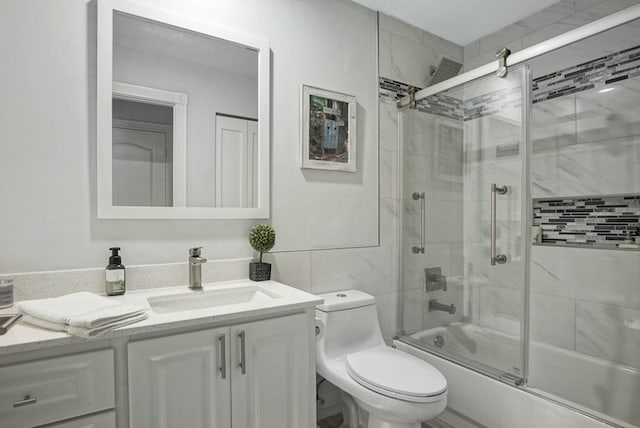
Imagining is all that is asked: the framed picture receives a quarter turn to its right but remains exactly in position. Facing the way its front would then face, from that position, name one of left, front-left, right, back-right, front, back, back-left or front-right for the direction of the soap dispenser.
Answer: front

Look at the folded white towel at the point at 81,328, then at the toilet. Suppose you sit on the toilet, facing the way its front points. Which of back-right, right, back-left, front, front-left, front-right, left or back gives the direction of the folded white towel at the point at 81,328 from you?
right

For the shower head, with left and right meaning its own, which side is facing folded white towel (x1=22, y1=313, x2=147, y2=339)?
right

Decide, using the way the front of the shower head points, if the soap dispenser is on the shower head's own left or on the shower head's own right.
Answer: on the shower head's own right

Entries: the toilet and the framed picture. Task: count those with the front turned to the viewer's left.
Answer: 0

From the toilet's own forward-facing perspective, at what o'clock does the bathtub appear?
The bathtub is roughly at 10 o'clock from the toilet.

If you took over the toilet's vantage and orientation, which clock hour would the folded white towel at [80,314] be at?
The folded white towel is roughly at 3 o'clock from the toilet.

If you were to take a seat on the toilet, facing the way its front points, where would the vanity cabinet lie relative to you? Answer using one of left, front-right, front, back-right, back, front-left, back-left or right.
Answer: right

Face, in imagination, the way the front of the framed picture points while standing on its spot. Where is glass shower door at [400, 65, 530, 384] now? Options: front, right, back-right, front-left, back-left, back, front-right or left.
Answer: front-left

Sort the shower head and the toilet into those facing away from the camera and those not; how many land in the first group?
0

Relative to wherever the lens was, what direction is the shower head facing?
facing the viewer and to the right of the viewer
